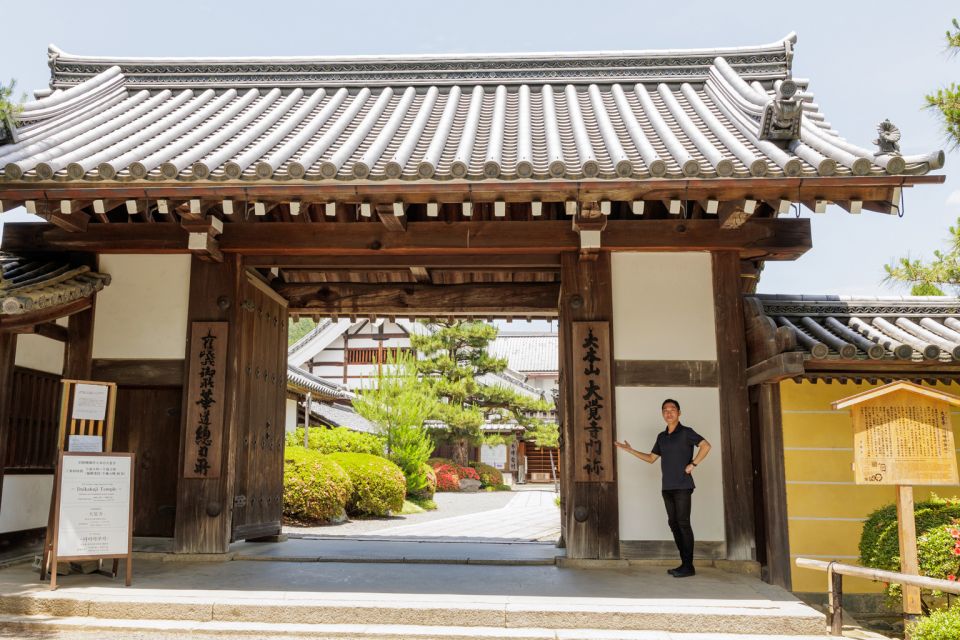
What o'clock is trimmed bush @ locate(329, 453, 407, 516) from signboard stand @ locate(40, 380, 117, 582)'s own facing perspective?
The trimmed bush is roughly at 7 o'clock from the signboard stand.

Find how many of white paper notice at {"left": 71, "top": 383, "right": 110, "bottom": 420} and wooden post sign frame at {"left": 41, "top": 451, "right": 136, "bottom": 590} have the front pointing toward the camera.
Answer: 2

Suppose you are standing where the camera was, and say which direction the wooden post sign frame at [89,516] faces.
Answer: facing the viewer

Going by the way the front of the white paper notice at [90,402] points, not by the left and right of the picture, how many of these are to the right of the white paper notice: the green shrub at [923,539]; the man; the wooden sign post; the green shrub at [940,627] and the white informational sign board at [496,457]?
0

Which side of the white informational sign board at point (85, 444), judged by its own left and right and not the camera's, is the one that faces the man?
left

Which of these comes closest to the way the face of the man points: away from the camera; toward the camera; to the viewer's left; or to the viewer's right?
toward the camera

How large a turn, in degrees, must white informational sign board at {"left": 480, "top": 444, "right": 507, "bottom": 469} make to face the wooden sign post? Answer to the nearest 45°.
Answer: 0° — it already faces it

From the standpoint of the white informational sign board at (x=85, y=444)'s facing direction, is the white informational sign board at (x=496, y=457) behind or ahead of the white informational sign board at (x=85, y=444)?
behind

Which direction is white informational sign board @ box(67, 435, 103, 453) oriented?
toward the camera

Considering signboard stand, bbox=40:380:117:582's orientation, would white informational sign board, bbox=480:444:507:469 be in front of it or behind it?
behind

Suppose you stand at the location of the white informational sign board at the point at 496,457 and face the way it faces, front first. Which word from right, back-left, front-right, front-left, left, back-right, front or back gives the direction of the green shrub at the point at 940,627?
front

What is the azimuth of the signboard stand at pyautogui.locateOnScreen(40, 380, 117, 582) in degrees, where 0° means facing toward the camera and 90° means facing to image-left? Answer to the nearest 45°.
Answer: approximately 0°

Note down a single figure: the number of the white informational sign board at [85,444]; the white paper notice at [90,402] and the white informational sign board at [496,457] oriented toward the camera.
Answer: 3

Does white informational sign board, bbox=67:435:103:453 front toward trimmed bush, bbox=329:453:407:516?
no

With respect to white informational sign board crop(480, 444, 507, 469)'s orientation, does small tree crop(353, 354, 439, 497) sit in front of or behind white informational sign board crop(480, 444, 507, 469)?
in front
